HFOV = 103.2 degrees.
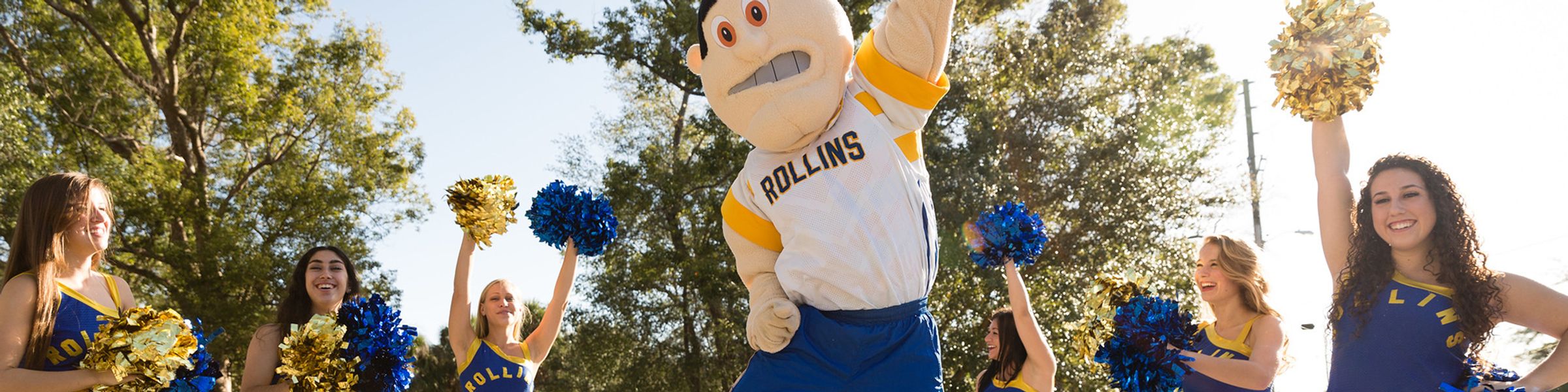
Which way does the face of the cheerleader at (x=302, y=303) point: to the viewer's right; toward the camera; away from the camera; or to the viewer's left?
toward the camera

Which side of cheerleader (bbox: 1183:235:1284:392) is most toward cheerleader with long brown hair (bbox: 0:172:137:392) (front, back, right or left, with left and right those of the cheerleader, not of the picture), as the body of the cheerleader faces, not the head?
front

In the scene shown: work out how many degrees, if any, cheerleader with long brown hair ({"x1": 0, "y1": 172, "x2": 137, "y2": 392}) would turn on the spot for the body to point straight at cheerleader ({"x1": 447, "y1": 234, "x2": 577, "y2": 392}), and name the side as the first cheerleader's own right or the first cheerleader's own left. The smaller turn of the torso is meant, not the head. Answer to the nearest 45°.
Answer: approximately 45° to the first cheerleader's own left

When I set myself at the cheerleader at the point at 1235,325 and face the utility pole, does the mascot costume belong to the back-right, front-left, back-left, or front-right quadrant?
back-left

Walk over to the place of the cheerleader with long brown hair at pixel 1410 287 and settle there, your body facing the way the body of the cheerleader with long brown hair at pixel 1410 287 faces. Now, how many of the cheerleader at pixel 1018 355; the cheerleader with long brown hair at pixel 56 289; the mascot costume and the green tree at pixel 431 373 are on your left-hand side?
0

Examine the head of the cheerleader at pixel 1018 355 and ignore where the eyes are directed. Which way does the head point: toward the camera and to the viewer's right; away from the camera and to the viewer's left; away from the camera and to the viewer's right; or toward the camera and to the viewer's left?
toward the camera and to the viewer's left

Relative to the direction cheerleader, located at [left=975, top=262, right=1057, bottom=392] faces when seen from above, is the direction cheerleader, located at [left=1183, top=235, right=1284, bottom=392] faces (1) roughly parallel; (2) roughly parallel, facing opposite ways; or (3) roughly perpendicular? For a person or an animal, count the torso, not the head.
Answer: roughly parallel

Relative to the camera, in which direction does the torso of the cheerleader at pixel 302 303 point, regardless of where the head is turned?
toward the camera

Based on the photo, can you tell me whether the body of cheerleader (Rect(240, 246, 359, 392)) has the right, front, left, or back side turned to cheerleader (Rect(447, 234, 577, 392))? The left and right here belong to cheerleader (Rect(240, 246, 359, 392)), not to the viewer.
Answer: left

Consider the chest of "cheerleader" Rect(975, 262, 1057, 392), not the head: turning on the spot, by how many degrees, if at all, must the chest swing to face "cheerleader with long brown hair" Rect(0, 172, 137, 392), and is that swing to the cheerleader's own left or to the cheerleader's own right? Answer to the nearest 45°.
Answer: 0° — they already face them

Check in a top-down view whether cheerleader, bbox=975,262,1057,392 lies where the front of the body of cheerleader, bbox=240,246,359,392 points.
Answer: no

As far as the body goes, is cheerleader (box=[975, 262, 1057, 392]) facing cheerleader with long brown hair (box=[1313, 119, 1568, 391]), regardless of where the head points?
no

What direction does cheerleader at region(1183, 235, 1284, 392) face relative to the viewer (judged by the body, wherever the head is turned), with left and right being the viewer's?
facing the viewer and to the left of the viewer

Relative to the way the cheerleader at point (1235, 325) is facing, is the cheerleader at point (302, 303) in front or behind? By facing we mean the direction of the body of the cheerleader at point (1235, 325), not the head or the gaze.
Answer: in front

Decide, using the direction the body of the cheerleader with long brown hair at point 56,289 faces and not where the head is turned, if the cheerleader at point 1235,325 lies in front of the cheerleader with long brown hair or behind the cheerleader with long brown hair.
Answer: in front

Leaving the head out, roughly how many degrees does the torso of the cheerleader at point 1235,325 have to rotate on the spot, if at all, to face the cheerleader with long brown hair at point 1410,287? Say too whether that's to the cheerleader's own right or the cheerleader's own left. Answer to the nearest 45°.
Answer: approximately 90° to the cheerleader's own left

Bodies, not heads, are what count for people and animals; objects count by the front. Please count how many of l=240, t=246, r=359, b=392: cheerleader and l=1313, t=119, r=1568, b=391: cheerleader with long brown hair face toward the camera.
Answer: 2

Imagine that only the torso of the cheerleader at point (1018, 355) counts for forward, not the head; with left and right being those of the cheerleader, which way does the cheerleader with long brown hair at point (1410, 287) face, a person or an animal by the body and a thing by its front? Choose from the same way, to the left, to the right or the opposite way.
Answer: the same way
